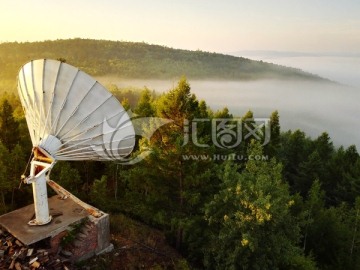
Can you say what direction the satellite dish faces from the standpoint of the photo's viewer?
facing away from the viewer and to the right of the viewer
